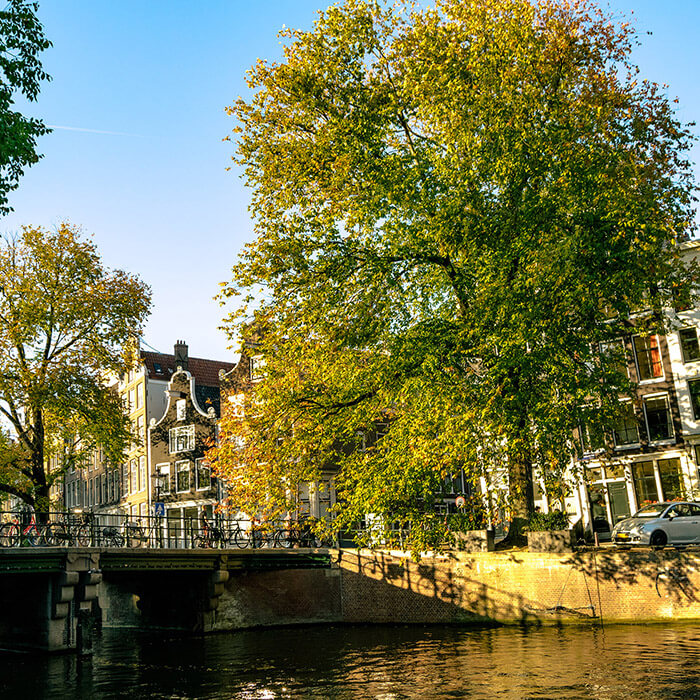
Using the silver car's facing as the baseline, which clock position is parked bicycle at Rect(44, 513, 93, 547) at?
The parked bicycle is roughly at 1 o'clock from the silver car.

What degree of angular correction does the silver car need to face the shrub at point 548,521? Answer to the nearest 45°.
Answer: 0° — it already faces it

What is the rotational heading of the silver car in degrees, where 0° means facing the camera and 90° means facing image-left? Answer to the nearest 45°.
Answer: approximately 45°

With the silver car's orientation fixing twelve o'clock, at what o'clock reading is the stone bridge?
The stone bridge is roughly at 1 o'clock from the silver car.
